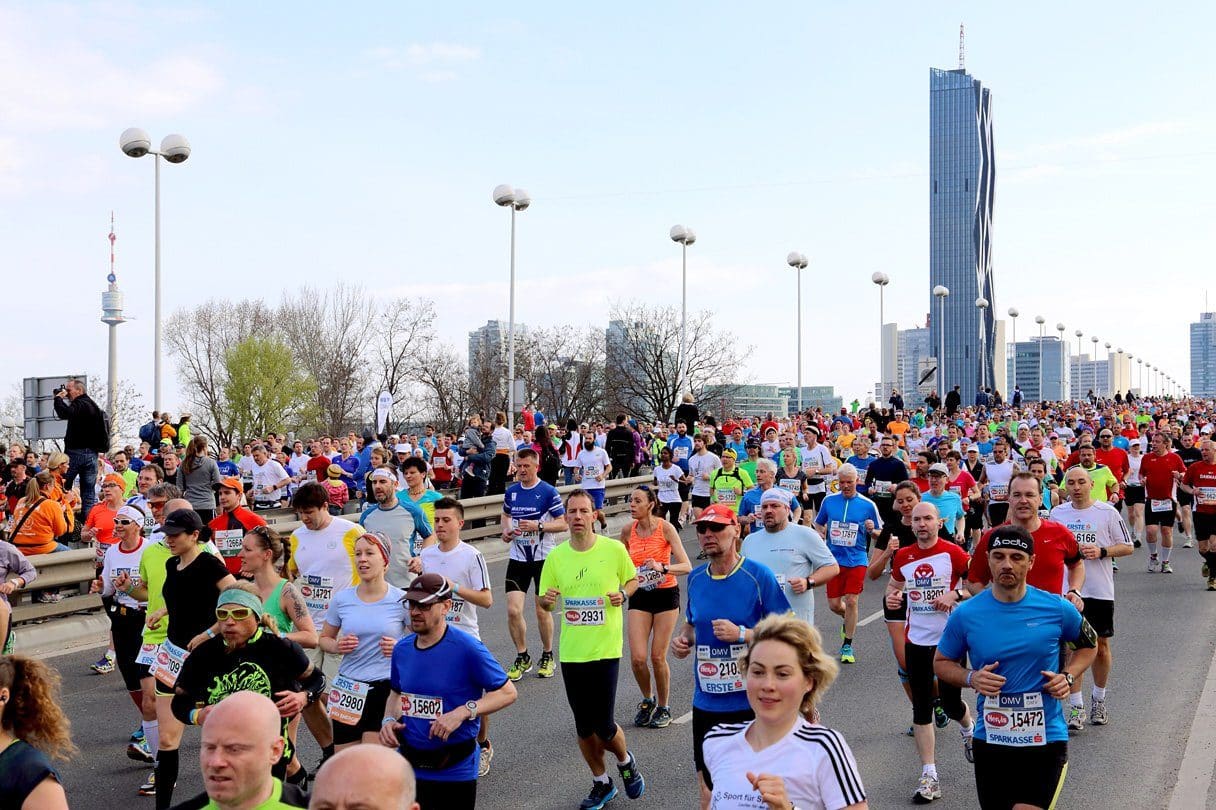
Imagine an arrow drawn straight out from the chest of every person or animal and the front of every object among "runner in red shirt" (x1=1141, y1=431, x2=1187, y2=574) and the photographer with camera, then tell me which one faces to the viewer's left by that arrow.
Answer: the photographer with camera

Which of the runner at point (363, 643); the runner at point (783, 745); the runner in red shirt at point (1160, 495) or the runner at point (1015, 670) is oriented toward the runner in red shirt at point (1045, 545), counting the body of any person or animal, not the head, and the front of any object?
the runner in red shirt at point (1160, 495)

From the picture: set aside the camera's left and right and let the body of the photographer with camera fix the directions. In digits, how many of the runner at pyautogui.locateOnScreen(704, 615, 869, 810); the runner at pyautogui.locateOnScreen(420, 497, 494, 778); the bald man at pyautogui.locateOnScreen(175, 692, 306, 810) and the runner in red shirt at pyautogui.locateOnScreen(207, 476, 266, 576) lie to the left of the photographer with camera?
4

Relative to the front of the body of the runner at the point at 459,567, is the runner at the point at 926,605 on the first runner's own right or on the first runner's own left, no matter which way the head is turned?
on the first runner's own left

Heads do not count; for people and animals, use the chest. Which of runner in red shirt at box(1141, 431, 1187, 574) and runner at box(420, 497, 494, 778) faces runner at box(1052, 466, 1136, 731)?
the runner in red shirt

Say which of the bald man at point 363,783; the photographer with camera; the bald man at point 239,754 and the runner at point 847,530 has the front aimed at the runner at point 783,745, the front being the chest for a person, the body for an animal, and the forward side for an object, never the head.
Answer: the runner at point 847,530

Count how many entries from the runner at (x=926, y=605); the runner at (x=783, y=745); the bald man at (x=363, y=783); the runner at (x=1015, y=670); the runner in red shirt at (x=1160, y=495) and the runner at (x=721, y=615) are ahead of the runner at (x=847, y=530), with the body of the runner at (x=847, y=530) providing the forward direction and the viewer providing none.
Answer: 5

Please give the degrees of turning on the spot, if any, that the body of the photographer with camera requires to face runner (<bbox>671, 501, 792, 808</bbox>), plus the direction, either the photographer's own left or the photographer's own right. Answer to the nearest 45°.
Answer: approximately 90° to the photographer's own left

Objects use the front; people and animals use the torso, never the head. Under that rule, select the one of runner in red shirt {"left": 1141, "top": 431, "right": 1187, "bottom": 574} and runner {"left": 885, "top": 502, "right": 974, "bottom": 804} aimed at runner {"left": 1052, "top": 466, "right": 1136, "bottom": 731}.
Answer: the runner in red shirt

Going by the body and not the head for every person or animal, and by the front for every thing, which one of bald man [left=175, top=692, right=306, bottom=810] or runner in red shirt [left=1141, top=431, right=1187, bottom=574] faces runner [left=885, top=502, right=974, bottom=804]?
the runner in red shirt

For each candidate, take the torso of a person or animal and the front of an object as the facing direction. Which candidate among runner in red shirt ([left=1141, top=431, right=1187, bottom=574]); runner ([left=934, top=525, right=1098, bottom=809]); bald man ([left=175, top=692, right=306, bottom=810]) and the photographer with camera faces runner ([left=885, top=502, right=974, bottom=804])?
the runner in red shirt

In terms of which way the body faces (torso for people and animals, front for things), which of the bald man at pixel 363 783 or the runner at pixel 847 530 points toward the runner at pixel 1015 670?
the runner at pixel 847 530
